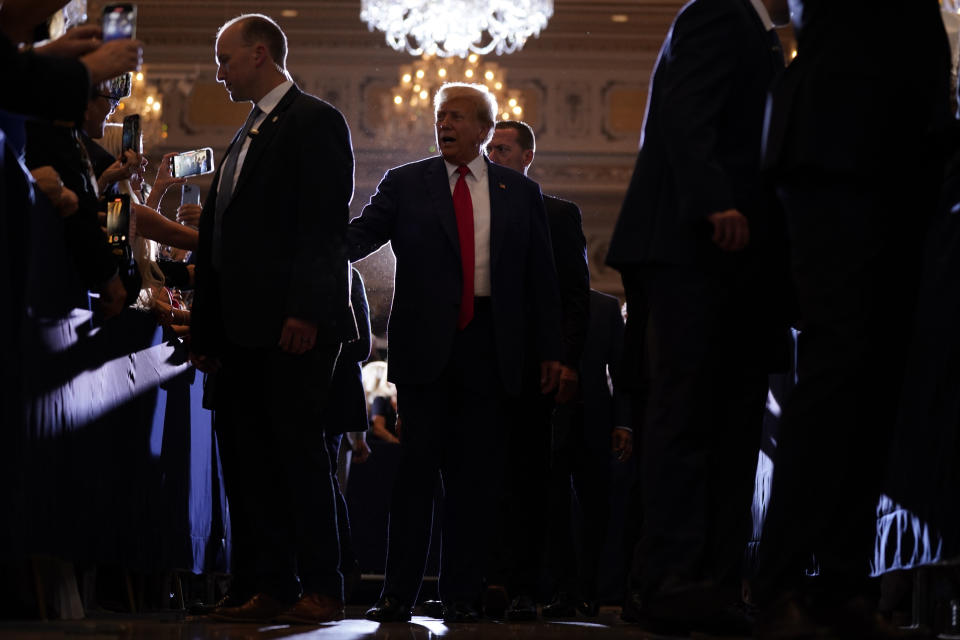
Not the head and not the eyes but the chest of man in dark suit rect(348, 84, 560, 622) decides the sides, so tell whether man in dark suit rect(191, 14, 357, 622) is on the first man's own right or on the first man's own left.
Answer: on the first man's own right

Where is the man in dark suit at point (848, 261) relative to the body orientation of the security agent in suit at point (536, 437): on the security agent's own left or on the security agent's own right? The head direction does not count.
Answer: on the security agent's own left

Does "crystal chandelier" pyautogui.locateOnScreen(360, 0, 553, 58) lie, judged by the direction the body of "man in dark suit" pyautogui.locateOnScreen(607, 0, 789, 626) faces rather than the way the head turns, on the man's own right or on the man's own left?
on the man's own left

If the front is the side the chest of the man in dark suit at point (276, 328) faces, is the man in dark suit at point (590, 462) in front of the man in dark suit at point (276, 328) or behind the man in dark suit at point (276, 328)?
behind

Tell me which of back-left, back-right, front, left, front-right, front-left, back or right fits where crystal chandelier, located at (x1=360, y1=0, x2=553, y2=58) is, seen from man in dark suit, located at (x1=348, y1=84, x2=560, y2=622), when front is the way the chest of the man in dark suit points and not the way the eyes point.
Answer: back

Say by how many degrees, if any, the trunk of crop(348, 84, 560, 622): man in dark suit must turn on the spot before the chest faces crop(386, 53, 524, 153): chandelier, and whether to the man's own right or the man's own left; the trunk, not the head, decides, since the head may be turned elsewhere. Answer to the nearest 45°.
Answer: approximately 180°

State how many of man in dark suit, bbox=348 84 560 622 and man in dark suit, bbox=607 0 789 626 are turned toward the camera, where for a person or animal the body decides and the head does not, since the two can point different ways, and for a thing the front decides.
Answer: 1
